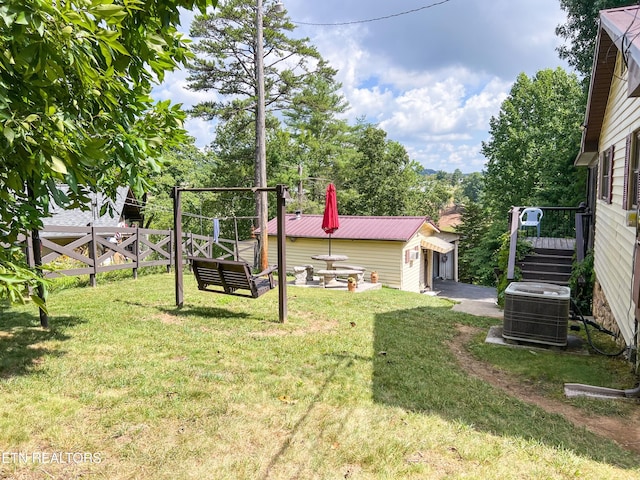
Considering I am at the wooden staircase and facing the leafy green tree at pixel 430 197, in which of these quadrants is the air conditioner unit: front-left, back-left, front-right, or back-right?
back-left

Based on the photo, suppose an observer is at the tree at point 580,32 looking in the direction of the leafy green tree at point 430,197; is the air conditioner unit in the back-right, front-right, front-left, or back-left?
back-left

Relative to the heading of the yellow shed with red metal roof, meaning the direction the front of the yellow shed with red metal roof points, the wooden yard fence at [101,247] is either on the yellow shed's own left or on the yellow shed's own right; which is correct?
on the yellow shed's own right

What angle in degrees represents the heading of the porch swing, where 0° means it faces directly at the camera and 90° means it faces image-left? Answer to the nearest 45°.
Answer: approximately 225°

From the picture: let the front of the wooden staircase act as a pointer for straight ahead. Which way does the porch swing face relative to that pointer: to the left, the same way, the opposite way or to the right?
the opposite way

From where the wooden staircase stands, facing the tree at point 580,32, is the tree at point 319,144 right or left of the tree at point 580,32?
left
